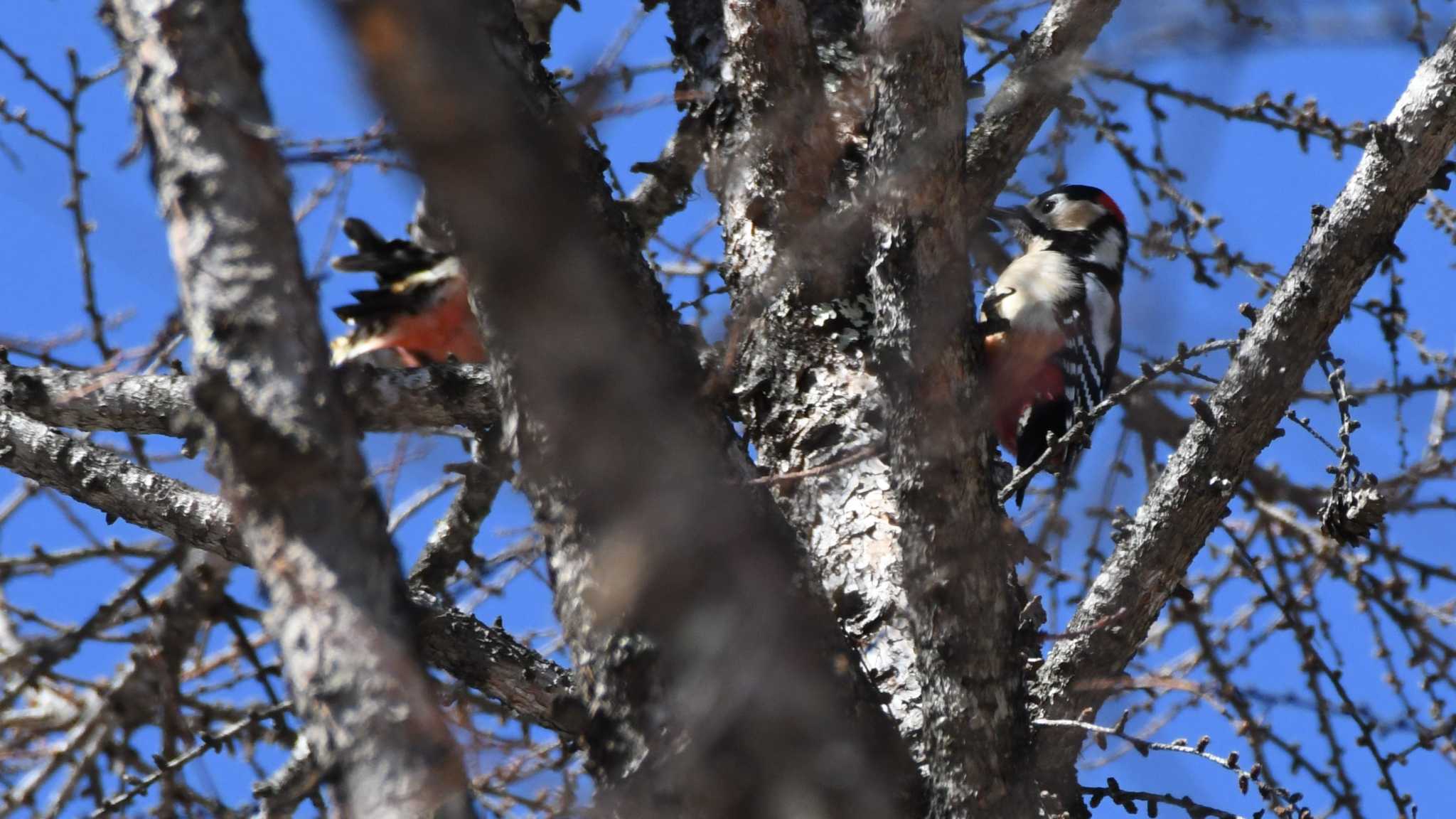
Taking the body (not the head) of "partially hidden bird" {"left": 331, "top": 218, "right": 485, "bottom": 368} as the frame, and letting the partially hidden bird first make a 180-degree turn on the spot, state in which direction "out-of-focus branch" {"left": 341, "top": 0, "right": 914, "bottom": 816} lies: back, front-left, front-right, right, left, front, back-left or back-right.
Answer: left

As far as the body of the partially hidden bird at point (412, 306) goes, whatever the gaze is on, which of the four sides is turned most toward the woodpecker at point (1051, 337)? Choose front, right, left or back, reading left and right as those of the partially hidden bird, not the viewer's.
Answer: front

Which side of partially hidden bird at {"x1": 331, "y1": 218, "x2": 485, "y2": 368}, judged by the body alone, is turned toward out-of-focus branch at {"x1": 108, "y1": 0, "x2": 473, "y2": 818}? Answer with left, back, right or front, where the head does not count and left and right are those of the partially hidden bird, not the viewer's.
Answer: right

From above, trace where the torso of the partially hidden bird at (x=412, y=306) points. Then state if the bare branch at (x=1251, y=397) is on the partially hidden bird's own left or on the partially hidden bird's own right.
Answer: on the partially hidden bird's own right

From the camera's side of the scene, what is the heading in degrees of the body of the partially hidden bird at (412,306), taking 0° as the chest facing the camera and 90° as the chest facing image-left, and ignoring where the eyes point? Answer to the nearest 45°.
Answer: approximately 270°
